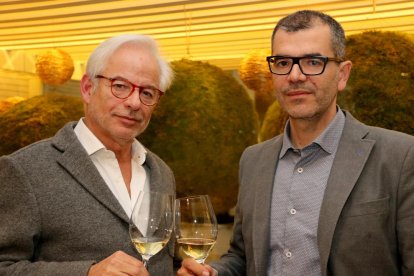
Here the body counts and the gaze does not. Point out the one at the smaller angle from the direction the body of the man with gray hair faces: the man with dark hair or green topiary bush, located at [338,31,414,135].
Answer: the man with dark hair

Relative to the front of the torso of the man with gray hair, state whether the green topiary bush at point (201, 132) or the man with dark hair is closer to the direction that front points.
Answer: the man with dark hair

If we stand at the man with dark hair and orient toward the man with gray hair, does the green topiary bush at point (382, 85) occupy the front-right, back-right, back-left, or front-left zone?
back-right

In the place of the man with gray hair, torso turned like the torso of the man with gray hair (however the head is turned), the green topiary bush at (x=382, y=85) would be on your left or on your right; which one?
on your left

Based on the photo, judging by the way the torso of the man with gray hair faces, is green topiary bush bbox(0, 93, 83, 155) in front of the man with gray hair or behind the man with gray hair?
behind

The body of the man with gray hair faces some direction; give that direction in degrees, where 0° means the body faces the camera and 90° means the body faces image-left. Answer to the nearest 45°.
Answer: approximately 315°

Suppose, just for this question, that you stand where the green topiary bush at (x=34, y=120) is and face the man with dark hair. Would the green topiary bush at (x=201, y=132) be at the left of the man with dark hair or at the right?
left
